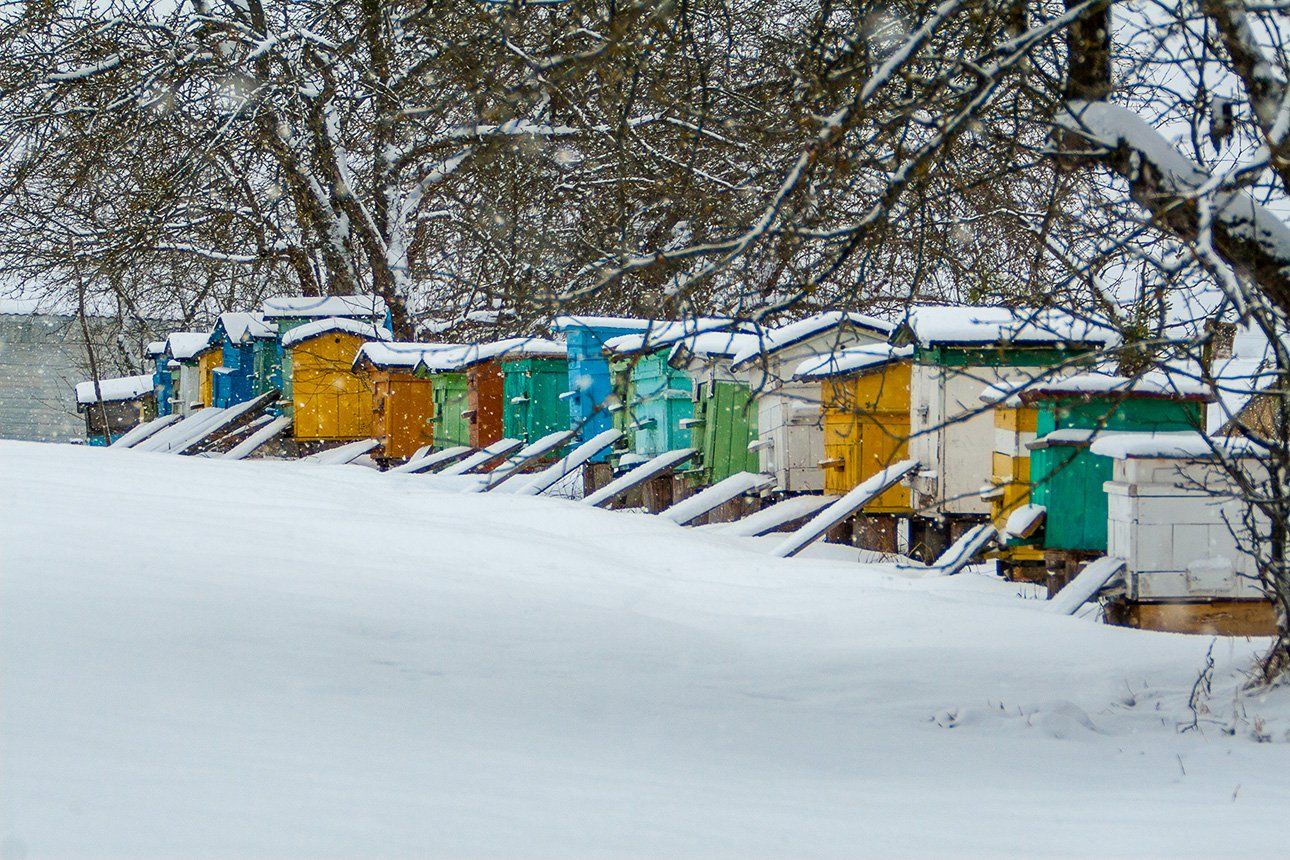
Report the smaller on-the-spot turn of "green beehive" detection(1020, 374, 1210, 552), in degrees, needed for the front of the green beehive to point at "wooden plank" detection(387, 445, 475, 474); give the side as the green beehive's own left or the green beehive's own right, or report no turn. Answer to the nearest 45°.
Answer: approximately 45° to the green beehive's own right

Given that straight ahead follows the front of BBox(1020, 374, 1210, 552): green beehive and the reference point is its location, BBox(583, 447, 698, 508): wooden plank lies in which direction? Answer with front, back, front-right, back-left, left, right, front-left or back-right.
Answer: front-right

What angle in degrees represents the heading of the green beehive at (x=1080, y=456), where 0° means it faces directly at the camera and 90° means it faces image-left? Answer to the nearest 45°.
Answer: approximately 90°

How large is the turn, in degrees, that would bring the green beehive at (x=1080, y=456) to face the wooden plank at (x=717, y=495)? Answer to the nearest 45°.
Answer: approximately 45° to its right

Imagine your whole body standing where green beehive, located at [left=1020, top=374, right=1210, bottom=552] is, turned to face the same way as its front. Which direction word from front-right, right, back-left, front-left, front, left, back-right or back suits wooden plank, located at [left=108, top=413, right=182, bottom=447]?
front-right
